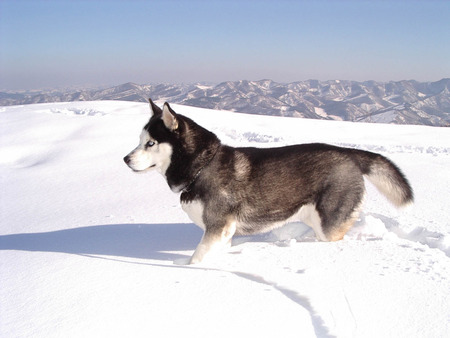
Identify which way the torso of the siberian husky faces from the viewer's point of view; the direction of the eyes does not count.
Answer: to the viewer's left
